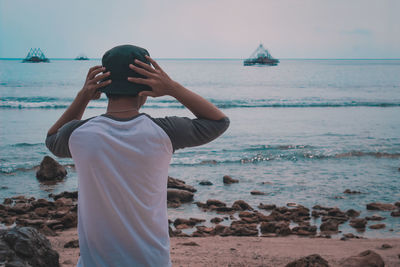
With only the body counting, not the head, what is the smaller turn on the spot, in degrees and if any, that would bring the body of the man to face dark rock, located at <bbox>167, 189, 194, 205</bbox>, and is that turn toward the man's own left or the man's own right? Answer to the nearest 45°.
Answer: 0° — they already face it

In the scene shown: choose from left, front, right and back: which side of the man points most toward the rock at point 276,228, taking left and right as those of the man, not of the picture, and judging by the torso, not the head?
front

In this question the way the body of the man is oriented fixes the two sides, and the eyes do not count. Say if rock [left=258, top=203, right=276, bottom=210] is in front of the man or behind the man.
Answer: in front

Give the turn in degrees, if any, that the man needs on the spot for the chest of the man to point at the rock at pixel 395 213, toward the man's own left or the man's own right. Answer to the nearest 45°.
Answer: approximately 45° to the man's own right

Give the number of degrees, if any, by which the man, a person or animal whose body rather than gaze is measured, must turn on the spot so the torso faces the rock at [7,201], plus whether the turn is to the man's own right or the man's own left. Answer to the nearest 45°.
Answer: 0° — they already face it

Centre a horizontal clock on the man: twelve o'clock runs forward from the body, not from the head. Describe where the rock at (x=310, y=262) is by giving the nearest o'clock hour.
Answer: The rock is roughly at 1 o'clock from the man.

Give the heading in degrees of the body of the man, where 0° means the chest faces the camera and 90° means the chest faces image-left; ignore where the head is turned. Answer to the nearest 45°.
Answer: approximately 180°

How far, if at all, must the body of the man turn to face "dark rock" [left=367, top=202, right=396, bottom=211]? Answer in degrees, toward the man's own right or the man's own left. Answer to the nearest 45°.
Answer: approximately 45° to the man's own right

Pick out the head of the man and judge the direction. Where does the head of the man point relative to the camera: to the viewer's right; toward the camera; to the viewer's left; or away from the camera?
away from the camera

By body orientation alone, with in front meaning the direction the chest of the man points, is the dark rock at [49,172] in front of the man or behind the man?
in front
